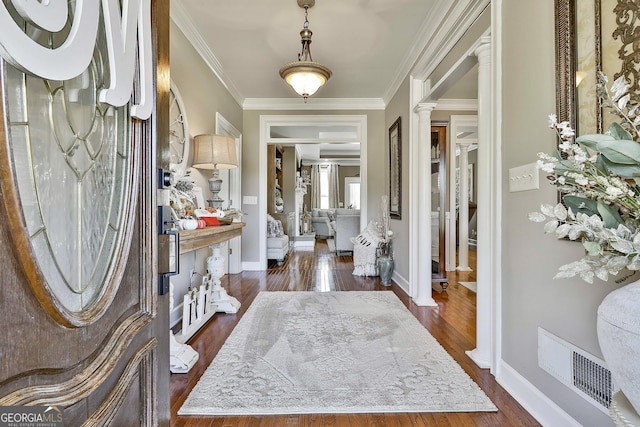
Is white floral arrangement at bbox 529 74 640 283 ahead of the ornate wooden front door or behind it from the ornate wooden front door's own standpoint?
ahead

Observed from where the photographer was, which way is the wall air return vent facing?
facing the viewer and to the left of the viewer

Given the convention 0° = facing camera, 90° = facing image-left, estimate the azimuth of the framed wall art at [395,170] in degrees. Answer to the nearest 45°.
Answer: approximately 90°

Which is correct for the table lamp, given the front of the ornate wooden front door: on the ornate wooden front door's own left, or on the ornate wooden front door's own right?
on the ornate wooden front door's own left

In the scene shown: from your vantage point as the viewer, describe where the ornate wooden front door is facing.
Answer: facing the viewer and to the right of the viewer

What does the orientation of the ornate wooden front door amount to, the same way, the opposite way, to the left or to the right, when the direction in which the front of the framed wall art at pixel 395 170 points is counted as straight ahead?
the opposite way

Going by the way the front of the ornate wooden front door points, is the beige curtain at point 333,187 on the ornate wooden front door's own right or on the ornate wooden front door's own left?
on the ornate wooden front door's own left

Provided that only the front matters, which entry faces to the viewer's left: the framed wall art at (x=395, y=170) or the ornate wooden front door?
the framed wall art

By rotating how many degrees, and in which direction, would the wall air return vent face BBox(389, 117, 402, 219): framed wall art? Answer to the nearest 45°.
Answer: approximately 90° to its right

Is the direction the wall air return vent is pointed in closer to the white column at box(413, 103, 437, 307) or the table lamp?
the table lamp

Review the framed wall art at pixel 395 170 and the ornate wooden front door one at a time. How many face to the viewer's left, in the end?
1

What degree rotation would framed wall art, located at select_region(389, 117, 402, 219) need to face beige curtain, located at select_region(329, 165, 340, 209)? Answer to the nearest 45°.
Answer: approximately 90° to its right

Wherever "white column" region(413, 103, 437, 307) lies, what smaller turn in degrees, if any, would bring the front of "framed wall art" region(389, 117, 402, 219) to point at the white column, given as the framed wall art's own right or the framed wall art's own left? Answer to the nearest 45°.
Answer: approximately 90° to the framed wall art's own left
